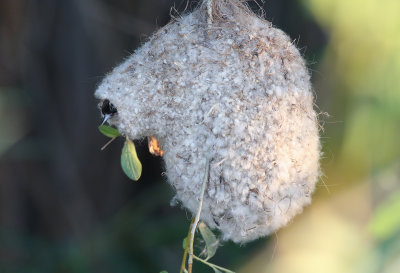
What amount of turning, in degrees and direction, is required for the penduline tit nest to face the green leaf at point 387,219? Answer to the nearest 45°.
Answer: approximately 135° to its right

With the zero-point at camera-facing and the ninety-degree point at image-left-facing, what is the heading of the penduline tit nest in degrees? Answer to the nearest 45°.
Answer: approximately 90°
